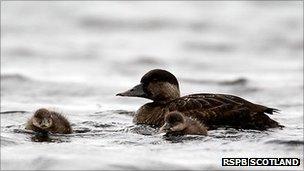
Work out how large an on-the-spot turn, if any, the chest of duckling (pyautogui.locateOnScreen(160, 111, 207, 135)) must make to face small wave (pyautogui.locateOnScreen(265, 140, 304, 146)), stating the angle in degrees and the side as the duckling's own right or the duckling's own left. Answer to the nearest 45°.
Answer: approximately 180°

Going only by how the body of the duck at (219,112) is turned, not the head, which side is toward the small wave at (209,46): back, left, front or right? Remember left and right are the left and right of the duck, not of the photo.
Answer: right

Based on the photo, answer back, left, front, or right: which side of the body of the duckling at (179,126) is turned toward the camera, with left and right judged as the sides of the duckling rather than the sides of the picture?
left

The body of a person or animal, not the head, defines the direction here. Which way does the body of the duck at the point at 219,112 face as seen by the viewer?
to the viewer's left

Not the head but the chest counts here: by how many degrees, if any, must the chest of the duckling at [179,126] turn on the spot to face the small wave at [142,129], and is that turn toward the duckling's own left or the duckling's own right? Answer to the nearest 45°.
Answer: approximately 45° to the duckling's own right

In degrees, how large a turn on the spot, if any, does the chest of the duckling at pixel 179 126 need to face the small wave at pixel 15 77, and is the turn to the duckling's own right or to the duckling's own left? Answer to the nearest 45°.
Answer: approximately 45° to the duckling's own right
